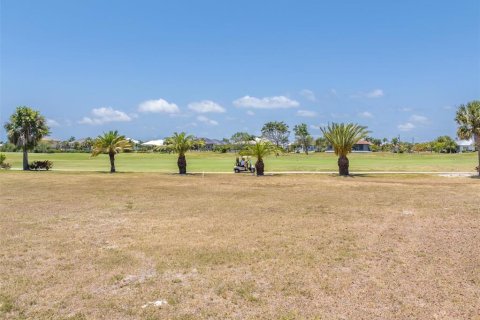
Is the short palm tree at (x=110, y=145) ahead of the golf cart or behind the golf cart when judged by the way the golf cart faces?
behind

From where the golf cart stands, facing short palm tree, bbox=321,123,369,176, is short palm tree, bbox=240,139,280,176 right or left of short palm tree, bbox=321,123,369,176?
right
